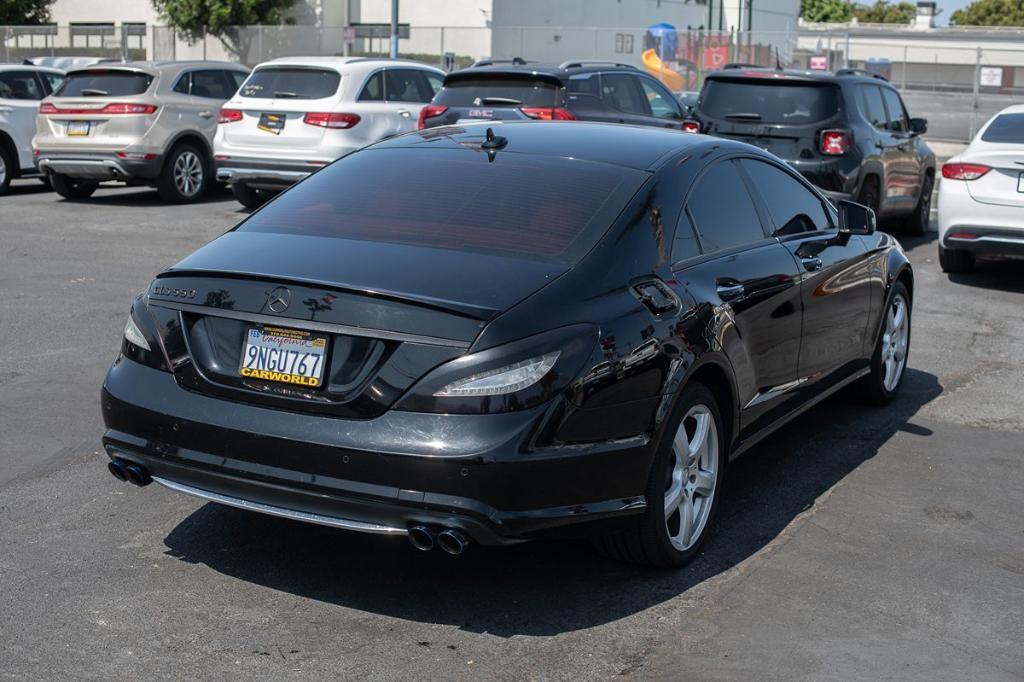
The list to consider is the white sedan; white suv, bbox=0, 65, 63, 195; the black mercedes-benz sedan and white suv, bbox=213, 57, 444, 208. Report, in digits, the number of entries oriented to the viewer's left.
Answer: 0

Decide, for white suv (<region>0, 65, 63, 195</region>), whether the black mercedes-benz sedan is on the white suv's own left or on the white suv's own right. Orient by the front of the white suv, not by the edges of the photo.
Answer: on the white suv's own right

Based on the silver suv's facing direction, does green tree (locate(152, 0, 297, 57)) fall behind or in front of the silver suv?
in front

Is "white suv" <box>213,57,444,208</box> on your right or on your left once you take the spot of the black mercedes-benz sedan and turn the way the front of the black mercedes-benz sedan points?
on your left

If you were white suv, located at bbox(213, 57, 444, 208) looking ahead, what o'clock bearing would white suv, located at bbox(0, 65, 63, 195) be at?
white suv, located at bbox(0, 65, 63, 195) is roughly at 9 o'clock from white suv, located at bbox(213, 57, 444, 208).

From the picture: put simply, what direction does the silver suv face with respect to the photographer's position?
facing away from the viewer and to the right of the viewer

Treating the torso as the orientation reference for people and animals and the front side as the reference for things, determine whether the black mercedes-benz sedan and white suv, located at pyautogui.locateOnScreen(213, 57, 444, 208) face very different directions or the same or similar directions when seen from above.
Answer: same or similar directions

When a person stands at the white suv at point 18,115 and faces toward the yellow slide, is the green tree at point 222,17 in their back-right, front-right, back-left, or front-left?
front-left

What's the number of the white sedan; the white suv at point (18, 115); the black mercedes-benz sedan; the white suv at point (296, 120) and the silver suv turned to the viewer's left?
0

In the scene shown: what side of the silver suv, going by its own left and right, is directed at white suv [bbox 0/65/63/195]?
left

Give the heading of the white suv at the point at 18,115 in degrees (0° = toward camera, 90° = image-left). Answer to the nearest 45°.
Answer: approximately 225°

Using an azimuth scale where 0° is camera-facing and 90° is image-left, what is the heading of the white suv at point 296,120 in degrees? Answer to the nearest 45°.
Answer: approximately 225°

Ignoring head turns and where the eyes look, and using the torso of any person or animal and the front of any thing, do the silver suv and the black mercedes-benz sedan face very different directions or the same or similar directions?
same or similar directions

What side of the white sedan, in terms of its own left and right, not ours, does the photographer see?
back

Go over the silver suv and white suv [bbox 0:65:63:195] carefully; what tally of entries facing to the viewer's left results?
0
